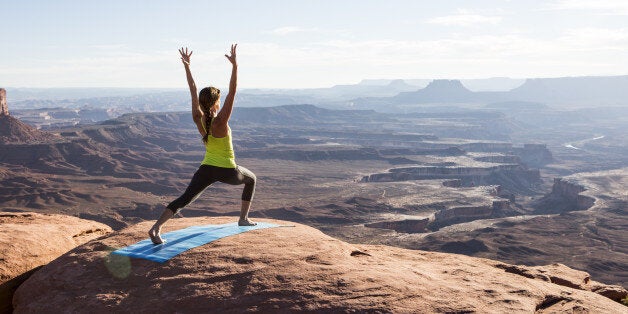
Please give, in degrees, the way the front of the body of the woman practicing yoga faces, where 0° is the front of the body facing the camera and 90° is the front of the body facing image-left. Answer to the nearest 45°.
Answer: approximately 225°

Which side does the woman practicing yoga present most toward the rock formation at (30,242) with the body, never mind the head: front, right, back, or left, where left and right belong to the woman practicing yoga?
left
